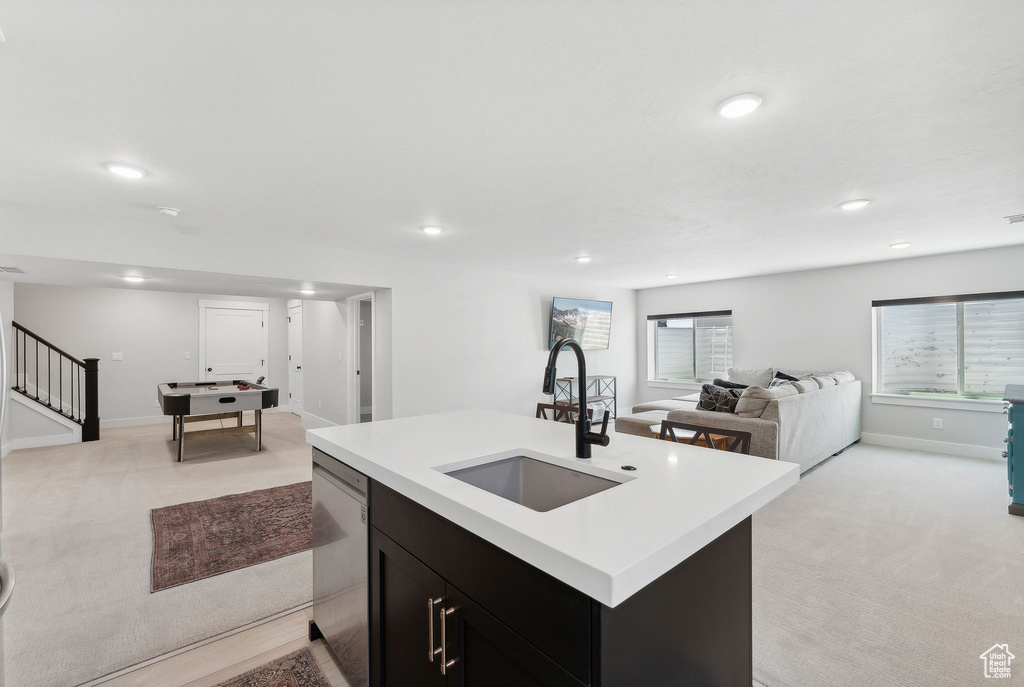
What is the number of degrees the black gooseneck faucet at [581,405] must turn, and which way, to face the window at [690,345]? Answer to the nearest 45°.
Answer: approximately 135° to its right

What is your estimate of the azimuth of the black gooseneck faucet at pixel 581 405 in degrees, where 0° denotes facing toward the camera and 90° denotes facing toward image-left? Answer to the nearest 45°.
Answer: approximately 45°

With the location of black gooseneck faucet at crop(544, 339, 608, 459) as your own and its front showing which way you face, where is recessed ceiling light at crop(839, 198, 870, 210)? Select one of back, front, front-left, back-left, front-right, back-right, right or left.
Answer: back

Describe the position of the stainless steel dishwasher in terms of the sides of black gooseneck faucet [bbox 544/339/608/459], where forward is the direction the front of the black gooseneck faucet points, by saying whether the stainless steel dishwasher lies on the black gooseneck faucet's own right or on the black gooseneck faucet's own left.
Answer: on the black gooseneck faucet's own right

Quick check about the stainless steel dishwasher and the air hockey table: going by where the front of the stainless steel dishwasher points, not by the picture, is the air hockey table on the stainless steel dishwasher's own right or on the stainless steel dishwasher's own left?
on the stainless steel dishwasher's own right

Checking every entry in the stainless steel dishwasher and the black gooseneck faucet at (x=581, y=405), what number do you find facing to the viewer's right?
0

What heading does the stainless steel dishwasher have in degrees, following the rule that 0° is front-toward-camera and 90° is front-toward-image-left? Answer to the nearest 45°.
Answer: approximately 45°

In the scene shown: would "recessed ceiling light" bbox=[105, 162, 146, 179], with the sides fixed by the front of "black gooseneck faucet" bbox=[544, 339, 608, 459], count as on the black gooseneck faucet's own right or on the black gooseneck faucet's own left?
on the black gooseneck faucet's own right
